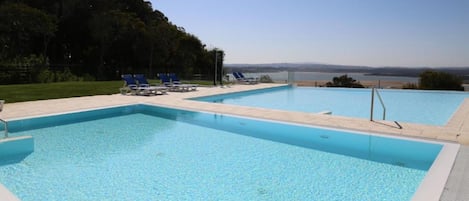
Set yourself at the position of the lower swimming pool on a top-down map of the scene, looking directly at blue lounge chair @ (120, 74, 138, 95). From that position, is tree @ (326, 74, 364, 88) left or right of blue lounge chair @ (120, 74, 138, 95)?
right

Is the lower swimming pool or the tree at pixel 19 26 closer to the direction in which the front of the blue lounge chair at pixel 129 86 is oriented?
the lower swimming pool

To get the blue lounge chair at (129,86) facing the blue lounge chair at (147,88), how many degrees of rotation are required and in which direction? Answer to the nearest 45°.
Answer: approximately 45° to its left

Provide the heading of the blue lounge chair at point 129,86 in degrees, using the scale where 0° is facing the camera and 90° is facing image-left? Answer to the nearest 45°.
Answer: approximately 315°

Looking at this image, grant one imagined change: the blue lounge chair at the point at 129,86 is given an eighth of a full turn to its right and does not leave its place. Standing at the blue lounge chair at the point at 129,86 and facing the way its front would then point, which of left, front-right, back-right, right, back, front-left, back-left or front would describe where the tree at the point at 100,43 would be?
back

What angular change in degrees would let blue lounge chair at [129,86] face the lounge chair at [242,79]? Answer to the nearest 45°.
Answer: approximately 90° to its left

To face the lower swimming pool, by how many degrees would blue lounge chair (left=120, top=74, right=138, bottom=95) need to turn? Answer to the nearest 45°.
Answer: approximately 45° to its right

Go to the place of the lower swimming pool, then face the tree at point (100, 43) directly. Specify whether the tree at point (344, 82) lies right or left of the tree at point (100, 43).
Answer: right

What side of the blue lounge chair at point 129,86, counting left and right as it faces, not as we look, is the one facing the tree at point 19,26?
back

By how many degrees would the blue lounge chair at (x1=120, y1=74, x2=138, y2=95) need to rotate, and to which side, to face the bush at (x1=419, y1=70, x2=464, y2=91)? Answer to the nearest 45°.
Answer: approximately 45° to its left
